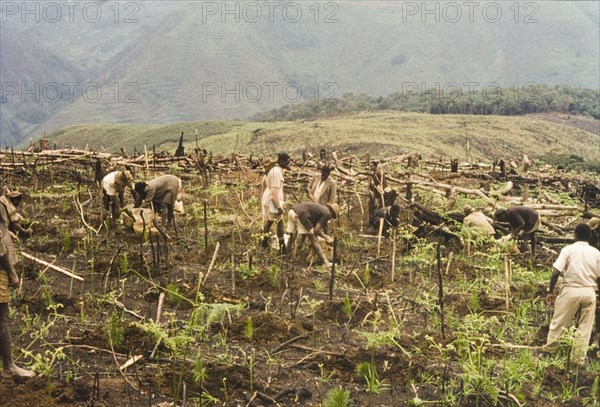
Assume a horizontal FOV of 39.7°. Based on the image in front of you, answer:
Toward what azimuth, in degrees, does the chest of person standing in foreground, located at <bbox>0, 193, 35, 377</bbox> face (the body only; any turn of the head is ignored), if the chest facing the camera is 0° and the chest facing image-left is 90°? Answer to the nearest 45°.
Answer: approximately 270°

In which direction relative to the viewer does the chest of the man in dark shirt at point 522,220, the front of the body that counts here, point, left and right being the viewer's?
facing to the left of the viewer

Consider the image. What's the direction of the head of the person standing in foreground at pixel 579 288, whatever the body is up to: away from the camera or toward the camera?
away from the camera

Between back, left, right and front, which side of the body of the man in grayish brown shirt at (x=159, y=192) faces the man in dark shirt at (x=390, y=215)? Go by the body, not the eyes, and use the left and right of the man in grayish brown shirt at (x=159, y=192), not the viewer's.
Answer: back

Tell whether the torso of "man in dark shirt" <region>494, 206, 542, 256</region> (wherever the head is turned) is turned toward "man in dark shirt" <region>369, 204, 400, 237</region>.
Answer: yes

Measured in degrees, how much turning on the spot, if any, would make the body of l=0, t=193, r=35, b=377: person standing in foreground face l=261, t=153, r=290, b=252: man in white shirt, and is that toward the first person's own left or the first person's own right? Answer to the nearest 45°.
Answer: approximately 45° to the first person's own left

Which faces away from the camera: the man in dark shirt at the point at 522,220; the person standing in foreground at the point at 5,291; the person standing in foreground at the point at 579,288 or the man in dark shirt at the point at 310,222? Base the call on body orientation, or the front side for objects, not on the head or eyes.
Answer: the person standing in foreground at the point at 579,288

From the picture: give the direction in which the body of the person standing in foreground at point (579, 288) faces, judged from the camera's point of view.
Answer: away from the camera

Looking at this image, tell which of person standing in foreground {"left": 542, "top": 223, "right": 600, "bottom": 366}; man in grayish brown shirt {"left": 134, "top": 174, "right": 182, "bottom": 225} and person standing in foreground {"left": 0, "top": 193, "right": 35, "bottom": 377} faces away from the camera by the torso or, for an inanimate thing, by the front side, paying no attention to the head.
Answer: person standing in foreground {"left": 542, "top": 223, "right": 600, "bottom": 366}

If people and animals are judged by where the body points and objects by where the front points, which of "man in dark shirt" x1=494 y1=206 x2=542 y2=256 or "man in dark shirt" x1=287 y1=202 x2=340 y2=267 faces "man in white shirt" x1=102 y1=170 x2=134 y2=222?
"man in dark shirt" x1=494 y1=206 x2=542 y2=256

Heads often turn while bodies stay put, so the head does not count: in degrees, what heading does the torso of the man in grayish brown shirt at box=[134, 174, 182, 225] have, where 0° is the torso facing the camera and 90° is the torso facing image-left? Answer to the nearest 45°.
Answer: approximately 90°

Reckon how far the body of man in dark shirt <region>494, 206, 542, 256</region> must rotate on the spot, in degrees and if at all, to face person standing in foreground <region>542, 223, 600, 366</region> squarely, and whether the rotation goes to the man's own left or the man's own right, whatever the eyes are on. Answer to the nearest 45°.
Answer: approximately 90° to the man's own left
